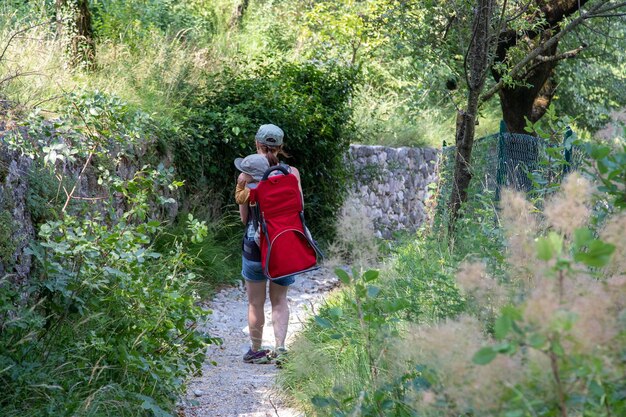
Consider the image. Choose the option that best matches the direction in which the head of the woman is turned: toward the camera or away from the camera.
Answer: away from the camera

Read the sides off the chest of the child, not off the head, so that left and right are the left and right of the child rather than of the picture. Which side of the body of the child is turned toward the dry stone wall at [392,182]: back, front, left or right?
front

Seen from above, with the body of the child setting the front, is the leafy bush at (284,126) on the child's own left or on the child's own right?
on the child's own right

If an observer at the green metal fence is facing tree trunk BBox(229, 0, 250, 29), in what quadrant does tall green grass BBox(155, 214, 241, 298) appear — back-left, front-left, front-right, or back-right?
back-left

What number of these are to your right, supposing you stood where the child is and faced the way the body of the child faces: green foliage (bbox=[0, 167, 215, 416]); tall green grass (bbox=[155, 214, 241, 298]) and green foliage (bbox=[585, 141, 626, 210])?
1

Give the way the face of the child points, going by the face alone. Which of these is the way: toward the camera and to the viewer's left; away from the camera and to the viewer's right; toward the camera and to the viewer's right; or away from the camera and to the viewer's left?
away from the camera and to the viewer's left

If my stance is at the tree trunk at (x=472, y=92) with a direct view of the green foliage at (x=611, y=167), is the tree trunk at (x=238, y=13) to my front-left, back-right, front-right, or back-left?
back-right
